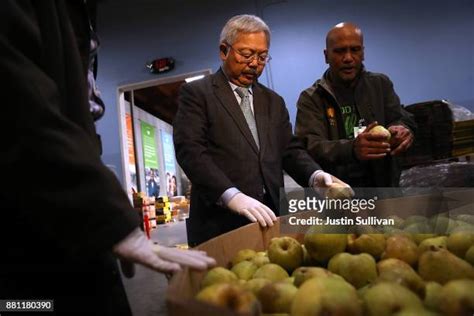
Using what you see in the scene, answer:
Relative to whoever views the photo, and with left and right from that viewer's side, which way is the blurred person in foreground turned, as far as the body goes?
facing to the right of the viewer

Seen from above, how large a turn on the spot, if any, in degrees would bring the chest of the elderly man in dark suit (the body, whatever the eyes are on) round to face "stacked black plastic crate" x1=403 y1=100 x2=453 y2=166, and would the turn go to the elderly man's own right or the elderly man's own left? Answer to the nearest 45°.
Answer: approximately 90° to the elderly man's own left
